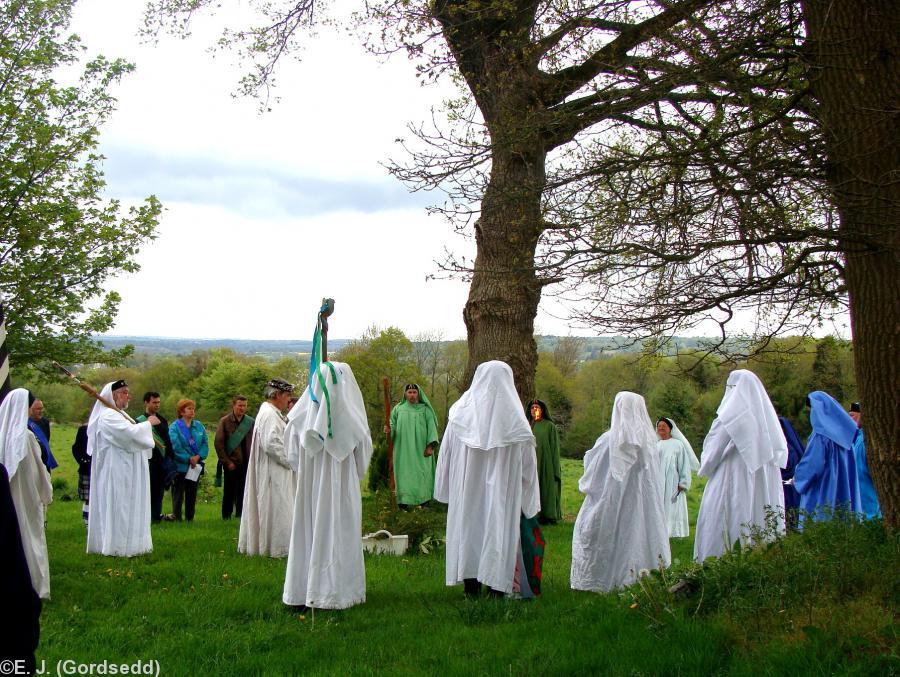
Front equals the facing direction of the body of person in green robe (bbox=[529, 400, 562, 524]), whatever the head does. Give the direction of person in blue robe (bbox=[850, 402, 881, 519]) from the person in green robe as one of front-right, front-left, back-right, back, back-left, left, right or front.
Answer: left

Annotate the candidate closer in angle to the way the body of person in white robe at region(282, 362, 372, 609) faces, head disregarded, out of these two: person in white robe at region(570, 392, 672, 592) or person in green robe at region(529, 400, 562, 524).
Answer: the person in green robe

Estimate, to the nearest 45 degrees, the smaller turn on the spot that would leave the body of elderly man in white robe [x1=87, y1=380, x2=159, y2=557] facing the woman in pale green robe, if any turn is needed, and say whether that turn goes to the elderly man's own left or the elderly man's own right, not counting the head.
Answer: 0° — they already face them

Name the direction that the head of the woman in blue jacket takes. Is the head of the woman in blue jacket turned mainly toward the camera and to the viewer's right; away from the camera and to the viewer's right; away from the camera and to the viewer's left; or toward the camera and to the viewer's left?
toward the camera and to the viewer's right

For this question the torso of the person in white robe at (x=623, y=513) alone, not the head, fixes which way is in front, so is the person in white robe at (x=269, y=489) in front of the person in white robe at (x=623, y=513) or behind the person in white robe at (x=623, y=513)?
in front

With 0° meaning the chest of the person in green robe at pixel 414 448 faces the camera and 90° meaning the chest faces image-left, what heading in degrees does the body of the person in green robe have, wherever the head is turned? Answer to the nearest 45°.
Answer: approximately 0°

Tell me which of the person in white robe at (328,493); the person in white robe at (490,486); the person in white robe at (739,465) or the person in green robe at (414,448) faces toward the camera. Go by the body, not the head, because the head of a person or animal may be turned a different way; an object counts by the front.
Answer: the person in green robe

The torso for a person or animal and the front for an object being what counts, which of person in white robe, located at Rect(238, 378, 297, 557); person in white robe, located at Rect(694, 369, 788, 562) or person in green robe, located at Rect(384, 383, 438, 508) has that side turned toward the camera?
the person in green robe

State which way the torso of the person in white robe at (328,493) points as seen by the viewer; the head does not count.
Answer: away from the camera

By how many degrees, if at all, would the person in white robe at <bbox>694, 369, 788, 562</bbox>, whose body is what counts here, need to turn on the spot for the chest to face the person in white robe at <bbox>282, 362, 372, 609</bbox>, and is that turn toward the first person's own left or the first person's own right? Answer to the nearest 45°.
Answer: approximately 90° to the first person's own left

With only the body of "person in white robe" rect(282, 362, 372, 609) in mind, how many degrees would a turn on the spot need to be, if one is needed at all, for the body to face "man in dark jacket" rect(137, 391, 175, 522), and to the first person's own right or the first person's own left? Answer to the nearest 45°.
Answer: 0° — they already face them

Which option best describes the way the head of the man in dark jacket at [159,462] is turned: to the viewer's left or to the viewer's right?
to the viewer's right

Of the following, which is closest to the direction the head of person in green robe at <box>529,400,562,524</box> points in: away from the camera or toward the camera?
toward the camera

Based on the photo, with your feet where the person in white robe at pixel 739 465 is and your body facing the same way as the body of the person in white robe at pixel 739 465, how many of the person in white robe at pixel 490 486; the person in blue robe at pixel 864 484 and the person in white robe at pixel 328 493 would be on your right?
1

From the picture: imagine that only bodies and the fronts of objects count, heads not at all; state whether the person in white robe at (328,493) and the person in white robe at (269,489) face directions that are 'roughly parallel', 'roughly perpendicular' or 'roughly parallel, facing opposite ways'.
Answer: roughly perpendicular

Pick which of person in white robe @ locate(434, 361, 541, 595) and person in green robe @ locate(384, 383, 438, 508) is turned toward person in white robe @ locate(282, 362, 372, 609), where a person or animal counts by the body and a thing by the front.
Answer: the person in green robe

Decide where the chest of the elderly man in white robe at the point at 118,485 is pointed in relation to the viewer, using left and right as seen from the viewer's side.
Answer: facing to the right of the viewer
